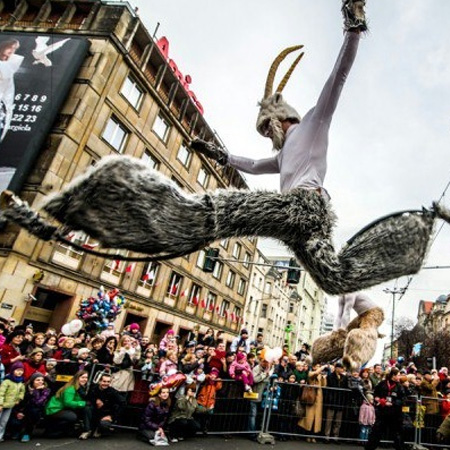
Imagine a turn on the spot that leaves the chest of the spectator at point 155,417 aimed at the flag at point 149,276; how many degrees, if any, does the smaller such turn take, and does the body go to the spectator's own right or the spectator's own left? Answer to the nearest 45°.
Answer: approximately 135° to the spectator's own left

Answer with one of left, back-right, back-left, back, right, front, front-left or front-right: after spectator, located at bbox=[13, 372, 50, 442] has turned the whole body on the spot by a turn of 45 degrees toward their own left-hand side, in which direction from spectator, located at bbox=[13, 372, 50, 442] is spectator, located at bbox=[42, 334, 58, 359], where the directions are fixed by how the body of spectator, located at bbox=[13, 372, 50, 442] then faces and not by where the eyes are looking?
left

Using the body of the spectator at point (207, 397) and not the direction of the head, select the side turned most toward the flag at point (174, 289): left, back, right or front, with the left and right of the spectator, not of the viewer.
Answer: back

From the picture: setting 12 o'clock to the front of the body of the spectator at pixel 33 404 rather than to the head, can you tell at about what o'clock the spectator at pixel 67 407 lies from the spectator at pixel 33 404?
the spectator at pixel 67 407 is roughly at 10 o'clock from the spectator at pixel 33 404.

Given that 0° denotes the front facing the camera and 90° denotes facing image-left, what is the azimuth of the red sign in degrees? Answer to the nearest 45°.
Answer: approximately 270°

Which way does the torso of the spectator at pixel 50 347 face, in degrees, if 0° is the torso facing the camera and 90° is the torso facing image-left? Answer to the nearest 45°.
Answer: approximately 315°

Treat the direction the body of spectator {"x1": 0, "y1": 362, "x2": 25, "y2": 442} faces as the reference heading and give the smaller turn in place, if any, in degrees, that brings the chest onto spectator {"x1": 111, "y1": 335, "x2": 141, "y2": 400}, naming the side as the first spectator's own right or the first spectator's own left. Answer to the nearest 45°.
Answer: approximately 90° to the first spectator's own left
